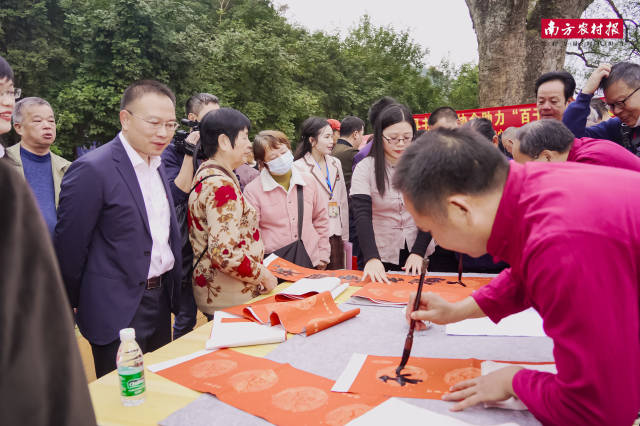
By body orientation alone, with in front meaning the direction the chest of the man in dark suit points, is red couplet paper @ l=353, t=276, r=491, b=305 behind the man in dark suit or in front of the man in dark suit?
in front

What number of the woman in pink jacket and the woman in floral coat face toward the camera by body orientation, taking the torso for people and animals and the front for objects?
1

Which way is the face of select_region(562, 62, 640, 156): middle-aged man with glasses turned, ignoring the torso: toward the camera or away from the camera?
toward the camera

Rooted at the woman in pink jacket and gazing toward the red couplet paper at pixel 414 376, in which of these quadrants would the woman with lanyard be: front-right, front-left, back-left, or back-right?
back-left

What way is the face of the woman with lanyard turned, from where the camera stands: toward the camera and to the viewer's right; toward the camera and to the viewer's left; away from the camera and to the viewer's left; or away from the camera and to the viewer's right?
toward the camera and to the viewer's right

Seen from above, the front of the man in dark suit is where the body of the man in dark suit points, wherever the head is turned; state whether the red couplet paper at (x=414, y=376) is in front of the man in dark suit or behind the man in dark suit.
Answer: in front

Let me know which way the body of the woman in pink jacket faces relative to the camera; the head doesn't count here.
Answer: toward the camera

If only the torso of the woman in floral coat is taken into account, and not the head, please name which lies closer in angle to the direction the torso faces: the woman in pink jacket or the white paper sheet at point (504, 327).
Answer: the white paper sheet

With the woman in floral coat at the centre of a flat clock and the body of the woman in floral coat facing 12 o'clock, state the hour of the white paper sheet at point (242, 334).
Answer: The white paper sheet is roughly at 3 o'clock from the woman in floral coat.

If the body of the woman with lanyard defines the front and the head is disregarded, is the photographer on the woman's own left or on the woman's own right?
on the woman's own right

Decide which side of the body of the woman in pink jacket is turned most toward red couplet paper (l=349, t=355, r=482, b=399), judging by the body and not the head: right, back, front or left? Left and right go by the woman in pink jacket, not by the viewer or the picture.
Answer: front

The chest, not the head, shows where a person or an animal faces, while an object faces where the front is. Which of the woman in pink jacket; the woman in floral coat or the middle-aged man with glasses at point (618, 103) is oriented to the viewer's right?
the woman in floral coat

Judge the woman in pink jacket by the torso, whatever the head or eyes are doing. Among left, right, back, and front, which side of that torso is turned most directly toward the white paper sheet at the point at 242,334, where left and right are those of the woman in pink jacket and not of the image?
front

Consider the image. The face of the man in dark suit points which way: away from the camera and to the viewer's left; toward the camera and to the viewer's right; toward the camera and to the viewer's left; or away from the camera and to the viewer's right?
toward the camera and to the viewer's right
